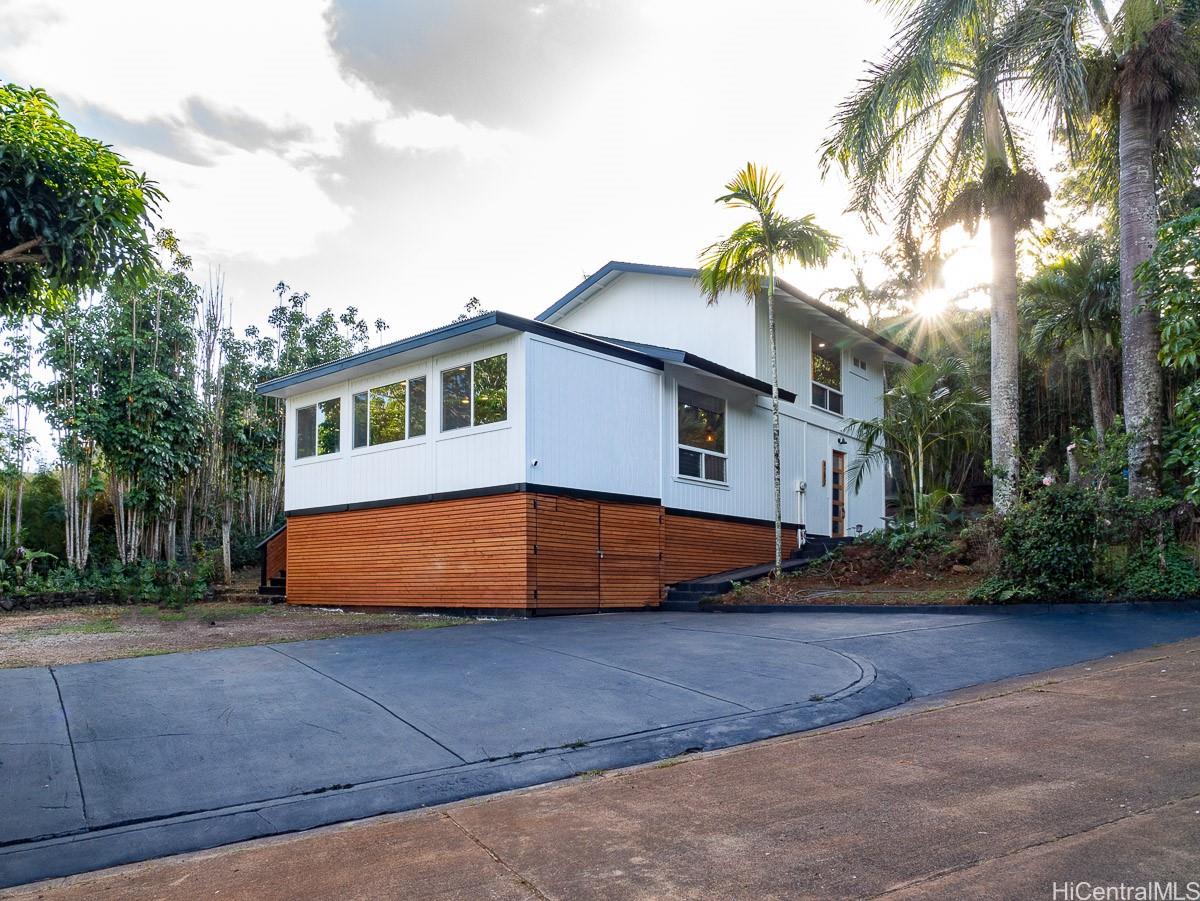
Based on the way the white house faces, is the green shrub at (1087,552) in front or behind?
in front

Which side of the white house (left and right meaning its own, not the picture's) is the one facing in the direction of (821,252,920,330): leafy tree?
left

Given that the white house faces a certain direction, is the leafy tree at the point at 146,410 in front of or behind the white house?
behind

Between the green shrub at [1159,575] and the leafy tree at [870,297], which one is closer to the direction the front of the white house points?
the green shrub

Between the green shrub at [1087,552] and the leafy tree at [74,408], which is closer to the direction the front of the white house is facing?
the green shrub

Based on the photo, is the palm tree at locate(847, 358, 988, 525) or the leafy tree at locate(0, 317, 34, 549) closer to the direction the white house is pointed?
the palm tree

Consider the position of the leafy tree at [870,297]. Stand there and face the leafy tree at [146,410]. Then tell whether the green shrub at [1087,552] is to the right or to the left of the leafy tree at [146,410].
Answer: left

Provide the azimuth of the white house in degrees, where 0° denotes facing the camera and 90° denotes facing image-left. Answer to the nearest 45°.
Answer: approximately 315°

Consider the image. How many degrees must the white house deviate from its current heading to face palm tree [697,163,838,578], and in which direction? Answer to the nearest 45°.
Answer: approximately 45° to its left

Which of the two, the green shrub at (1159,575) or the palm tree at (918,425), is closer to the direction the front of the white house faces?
the green shrub
